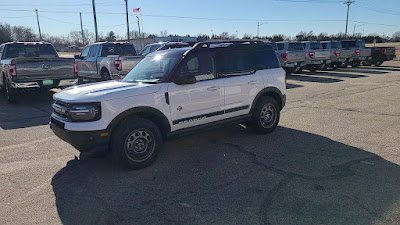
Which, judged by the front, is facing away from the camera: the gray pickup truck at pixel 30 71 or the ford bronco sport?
the gray pickup truck

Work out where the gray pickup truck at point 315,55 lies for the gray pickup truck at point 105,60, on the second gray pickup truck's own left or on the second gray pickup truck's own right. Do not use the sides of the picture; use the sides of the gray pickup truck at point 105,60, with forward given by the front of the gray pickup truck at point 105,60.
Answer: on the second gray pickup truck's own right

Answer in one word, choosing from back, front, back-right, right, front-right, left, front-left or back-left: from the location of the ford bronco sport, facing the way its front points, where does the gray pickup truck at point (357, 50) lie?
back

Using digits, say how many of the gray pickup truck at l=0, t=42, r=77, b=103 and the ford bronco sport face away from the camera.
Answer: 1

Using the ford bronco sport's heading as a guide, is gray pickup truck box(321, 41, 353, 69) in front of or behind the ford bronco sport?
behind

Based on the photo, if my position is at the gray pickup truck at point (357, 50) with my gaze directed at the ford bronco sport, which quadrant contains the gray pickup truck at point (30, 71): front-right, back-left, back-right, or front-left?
front-right

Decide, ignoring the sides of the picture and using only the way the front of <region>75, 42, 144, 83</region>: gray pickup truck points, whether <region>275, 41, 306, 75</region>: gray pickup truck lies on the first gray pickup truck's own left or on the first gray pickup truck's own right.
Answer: on the first gray pickup truck's own right

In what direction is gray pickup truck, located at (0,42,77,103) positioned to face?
away from the camera
